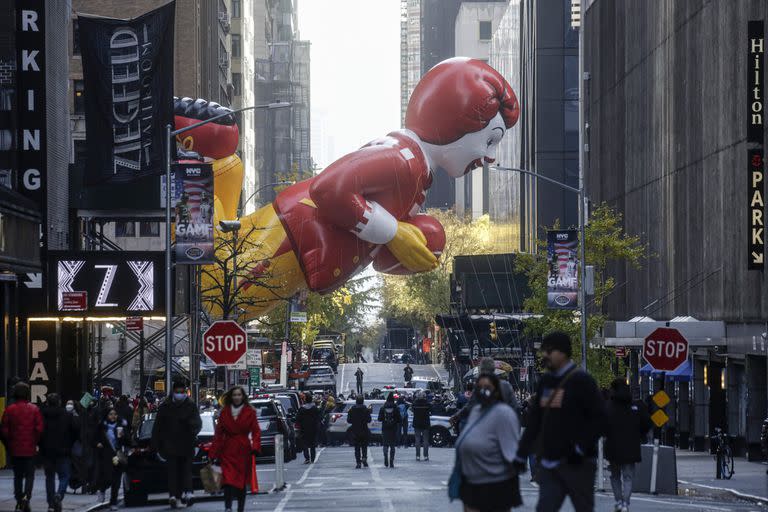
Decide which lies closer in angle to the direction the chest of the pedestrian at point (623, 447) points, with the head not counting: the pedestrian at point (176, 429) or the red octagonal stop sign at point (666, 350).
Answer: the red octagonal stop sign

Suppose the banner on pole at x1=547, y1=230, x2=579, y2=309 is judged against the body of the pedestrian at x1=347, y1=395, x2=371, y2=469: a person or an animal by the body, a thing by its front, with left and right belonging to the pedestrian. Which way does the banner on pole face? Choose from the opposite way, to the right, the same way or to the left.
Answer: the opposite way

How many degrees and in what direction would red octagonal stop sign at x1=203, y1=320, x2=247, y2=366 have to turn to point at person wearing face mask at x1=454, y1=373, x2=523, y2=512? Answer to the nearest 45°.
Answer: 0° — it already faces them

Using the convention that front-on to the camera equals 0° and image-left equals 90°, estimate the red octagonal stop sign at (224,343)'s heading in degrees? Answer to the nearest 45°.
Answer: approximately 0°

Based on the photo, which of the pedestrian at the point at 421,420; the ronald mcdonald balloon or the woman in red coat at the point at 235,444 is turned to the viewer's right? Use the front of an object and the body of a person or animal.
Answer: the ronald mcdonald balloon

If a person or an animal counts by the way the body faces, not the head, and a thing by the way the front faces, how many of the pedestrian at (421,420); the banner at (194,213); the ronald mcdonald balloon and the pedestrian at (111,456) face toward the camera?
2

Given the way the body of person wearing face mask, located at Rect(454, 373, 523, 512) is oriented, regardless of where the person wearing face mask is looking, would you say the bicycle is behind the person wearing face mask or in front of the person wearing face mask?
behind

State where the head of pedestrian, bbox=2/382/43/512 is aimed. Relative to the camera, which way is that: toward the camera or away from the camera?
away from the camera

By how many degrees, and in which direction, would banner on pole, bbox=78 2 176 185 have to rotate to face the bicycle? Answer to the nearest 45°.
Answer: approximately 45° to its left

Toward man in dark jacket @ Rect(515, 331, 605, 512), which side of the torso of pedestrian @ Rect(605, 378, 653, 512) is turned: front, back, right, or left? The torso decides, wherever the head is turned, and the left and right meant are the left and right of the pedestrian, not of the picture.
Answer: back
